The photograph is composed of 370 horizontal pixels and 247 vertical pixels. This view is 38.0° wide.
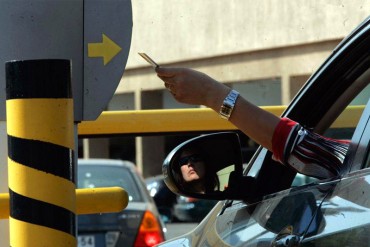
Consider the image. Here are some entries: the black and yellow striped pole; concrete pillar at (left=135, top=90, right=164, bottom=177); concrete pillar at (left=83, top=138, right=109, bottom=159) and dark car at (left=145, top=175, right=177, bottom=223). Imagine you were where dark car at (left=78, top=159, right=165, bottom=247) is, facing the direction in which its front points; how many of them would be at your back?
1

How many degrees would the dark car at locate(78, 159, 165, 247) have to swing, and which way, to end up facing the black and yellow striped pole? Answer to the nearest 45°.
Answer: approximately 180°

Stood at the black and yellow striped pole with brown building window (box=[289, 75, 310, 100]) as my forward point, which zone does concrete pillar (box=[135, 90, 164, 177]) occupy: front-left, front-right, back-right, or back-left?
front-left

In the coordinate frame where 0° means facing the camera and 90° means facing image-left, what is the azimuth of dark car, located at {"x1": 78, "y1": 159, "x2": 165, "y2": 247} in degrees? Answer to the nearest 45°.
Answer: approximately 180°

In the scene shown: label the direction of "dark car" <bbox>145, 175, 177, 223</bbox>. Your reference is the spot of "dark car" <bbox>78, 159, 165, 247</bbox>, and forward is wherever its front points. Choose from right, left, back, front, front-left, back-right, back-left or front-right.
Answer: front

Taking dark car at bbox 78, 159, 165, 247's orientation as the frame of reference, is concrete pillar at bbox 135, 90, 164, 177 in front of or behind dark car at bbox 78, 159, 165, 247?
in front

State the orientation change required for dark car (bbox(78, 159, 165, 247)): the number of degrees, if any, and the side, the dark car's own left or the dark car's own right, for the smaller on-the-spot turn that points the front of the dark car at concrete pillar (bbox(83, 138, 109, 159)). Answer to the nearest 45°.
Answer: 0° — it already faces it
